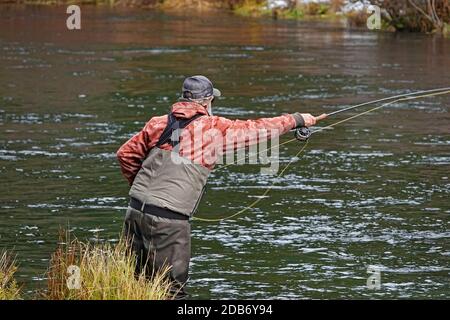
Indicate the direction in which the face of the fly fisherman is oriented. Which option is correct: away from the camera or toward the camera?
away from the camera

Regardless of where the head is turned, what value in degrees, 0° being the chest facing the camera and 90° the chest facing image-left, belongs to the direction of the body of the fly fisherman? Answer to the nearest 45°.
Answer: approximately 225°
